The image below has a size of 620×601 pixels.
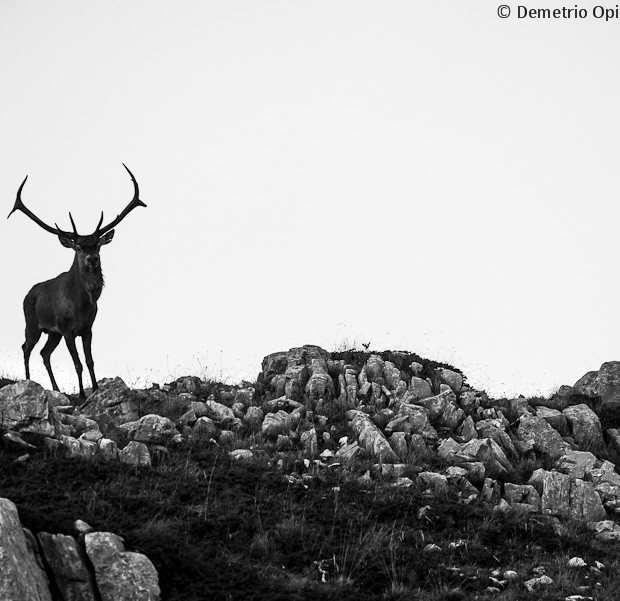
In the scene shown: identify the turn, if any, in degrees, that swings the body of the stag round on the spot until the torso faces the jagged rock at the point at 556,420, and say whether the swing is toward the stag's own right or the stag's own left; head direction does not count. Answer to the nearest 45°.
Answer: approximately 45° to the stag's own left

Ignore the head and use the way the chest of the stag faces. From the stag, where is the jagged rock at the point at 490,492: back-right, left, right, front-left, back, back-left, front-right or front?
front

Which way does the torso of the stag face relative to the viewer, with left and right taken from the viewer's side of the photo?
facing the viewer and to the right of the viewer

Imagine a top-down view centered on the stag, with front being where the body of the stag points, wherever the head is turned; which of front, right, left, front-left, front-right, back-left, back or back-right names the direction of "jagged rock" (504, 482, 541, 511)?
front

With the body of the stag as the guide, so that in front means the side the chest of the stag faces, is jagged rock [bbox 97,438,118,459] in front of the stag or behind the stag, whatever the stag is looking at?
in front

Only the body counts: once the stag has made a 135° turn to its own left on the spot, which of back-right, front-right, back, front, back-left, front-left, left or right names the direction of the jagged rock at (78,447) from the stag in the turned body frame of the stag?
back

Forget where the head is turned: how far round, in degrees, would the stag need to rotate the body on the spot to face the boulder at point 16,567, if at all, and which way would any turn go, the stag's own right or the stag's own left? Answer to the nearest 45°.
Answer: approximately 45° to the stag's own right

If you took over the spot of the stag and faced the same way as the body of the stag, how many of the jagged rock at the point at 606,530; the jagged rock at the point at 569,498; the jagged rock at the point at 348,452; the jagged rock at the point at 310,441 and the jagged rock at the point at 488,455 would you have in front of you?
5

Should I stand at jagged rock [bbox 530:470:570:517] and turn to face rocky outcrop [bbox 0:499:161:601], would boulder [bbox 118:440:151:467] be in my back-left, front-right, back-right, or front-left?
front-right

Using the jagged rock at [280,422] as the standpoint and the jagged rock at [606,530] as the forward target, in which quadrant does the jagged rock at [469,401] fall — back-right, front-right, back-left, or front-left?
front-left

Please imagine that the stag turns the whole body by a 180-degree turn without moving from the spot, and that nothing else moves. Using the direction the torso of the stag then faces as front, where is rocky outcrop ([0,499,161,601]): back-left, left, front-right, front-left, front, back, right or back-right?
back-left

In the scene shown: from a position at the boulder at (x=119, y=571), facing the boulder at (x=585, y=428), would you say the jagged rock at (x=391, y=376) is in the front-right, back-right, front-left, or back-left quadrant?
front-left

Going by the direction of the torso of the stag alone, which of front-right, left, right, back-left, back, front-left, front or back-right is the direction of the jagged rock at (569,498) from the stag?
front

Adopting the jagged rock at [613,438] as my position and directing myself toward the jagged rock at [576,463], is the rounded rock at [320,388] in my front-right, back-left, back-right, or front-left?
front-right
